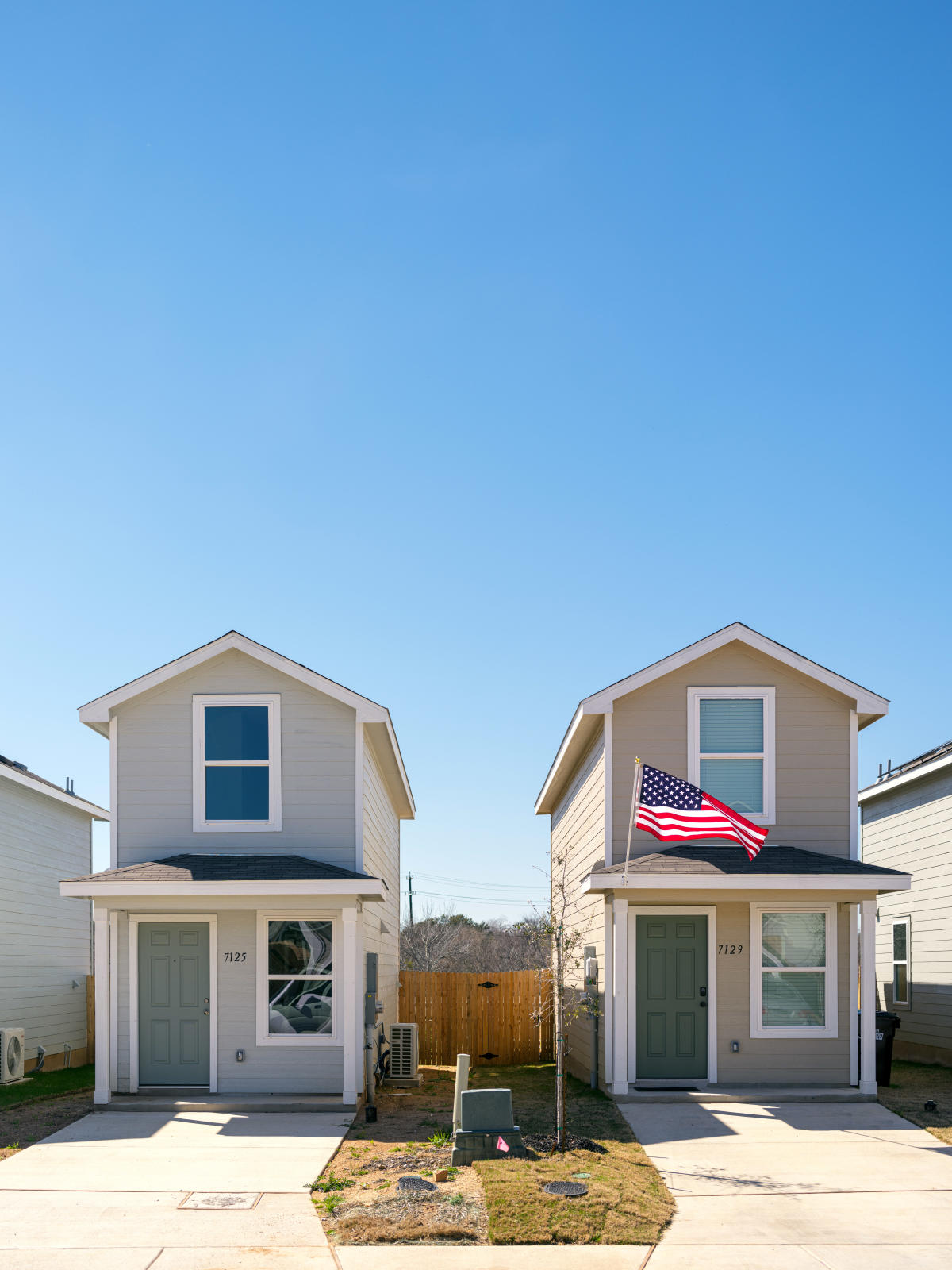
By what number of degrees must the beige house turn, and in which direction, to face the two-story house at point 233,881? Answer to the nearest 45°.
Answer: approximately 90° to its right

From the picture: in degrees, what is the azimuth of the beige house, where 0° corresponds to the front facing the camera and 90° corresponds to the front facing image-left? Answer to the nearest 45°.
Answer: approximately 0°

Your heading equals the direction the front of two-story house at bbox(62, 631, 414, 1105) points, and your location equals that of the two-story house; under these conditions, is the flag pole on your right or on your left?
on your left

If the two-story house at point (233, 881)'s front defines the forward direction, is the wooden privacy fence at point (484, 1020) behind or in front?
behind

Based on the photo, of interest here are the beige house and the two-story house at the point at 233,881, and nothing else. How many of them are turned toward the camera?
2

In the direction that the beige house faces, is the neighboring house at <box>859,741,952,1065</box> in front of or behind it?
behind

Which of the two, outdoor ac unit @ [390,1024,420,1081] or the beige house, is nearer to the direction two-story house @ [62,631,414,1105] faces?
the beige house
